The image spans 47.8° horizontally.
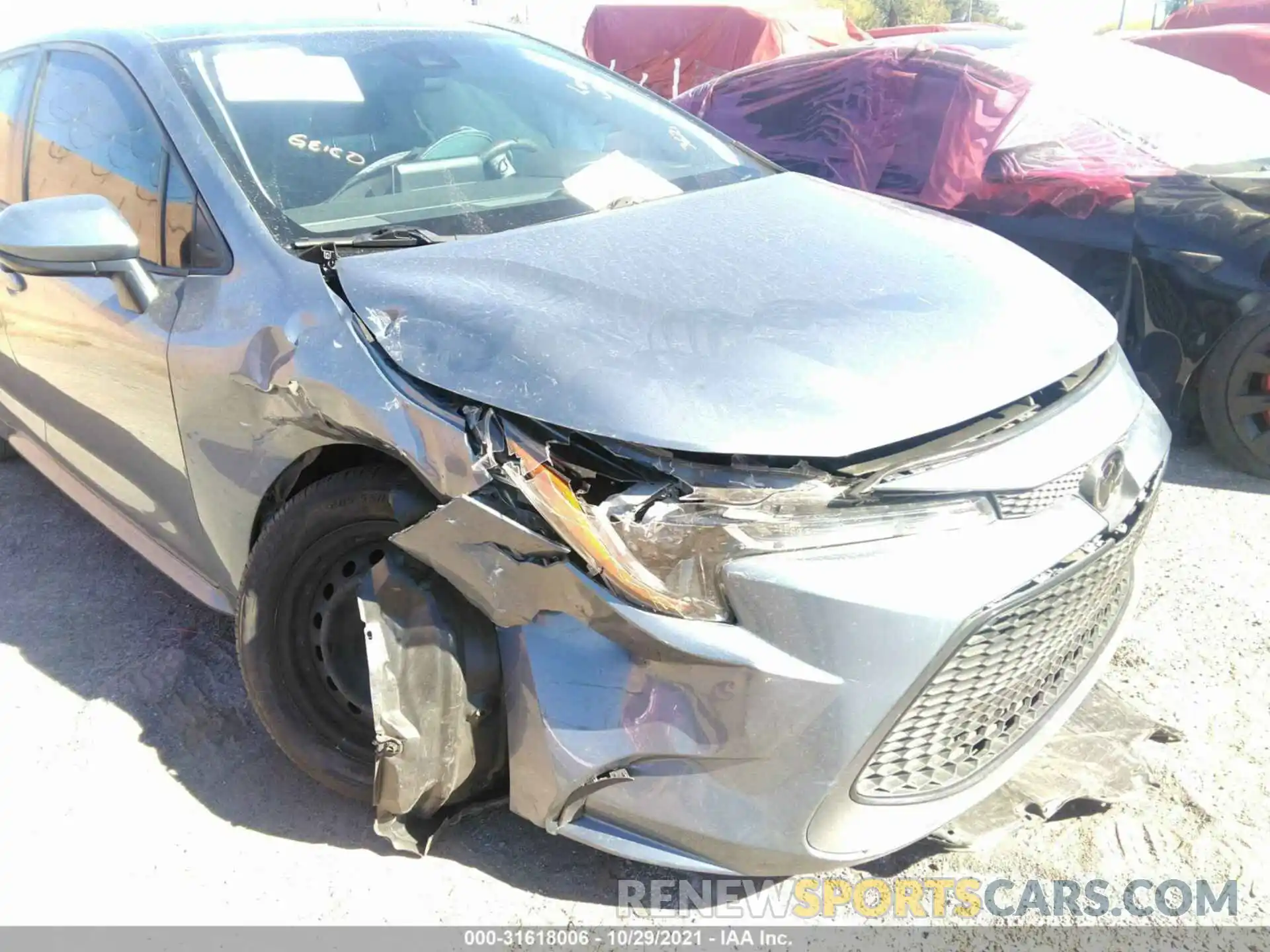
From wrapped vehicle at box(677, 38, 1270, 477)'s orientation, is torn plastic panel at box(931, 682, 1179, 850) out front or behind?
out front

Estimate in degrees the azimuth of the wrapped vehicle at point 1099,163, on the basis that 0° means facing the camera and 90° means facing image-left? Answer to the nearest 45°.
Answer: approximately 315°

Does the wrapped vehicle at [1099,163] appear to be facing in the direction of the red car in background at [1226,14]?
no

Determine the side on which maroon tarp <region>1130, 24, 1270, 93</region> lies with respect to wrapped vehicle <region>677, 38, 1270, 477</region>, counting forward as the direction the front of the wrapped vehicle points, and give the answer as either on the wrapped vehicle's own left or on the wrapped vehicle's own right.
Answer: on the wrapped vehicle's own left

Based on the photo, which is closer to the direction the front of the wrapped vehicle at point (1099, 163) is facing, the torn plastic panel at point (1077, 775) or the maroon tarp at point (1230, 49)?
the torn plastic panel

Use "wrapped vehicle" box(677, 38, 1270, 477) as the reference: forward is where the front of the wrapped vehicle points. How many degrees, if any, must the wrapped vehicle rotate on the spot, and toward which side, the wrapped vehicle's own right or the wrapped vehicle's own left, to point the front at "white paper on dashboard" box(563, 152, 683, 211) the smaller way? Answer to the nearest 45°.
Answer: approximately 90° to the wrapped vehicle's own right
